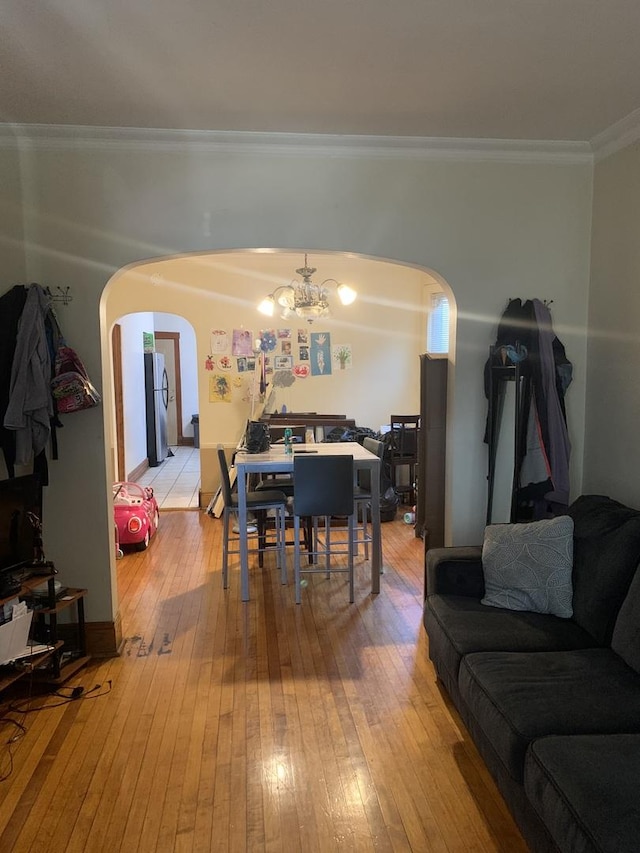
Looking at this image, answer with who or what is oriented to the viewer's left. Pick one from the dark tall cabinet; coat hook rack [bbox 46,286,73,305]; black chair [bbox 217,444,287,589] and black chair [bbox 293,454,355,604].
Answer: the dark tall cabinet

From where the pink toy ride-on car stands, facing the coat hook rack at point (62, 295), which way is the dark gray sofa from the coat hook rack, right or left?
left

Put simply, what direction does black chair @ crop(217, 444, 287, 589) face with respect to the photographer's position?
facing to the right of the viewer

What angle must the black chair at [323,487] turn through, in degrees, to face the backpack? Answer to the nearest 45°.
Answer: approximately 135° to its left

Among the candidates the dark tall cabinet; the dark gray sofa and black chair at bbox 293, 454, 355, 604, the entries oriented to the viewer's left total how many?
2

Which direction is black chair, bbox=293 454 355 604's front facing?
away from the camera

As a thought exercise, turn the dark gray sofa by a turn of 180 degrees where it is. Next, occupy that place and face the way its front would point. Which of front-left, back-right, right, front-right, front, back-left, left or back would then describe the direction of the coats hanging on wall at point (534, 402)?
left

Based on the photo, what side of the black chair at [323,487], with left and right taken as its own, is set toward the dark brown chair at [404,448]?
front

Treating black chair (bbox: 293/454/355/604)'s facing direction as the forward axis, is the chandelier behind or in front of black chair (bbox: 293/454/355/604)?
in front

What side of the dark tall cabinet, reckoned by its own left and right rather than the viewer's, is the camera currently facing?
left

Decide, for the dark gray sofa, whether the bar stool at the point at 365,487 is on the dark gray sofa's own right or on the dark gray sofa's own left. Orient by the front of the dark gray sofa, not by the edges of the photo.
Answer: on the dark gray sofa's own right

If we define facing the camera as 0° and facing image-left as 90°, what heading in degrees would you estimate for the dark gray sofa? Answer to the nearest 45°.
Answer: approximately 90°

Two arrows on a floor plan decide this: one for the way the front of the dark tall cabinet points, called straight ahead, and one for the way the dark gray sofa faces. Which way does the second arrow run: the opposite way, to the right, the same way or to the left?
the same way

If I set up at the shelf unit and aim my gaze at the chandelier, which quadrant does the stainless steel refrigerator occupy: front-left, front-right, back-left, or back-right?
front-left

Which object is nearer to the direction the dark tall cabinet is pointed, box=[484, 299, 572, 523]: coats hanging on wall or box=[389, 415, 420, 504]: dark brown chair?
the dark brown chair
